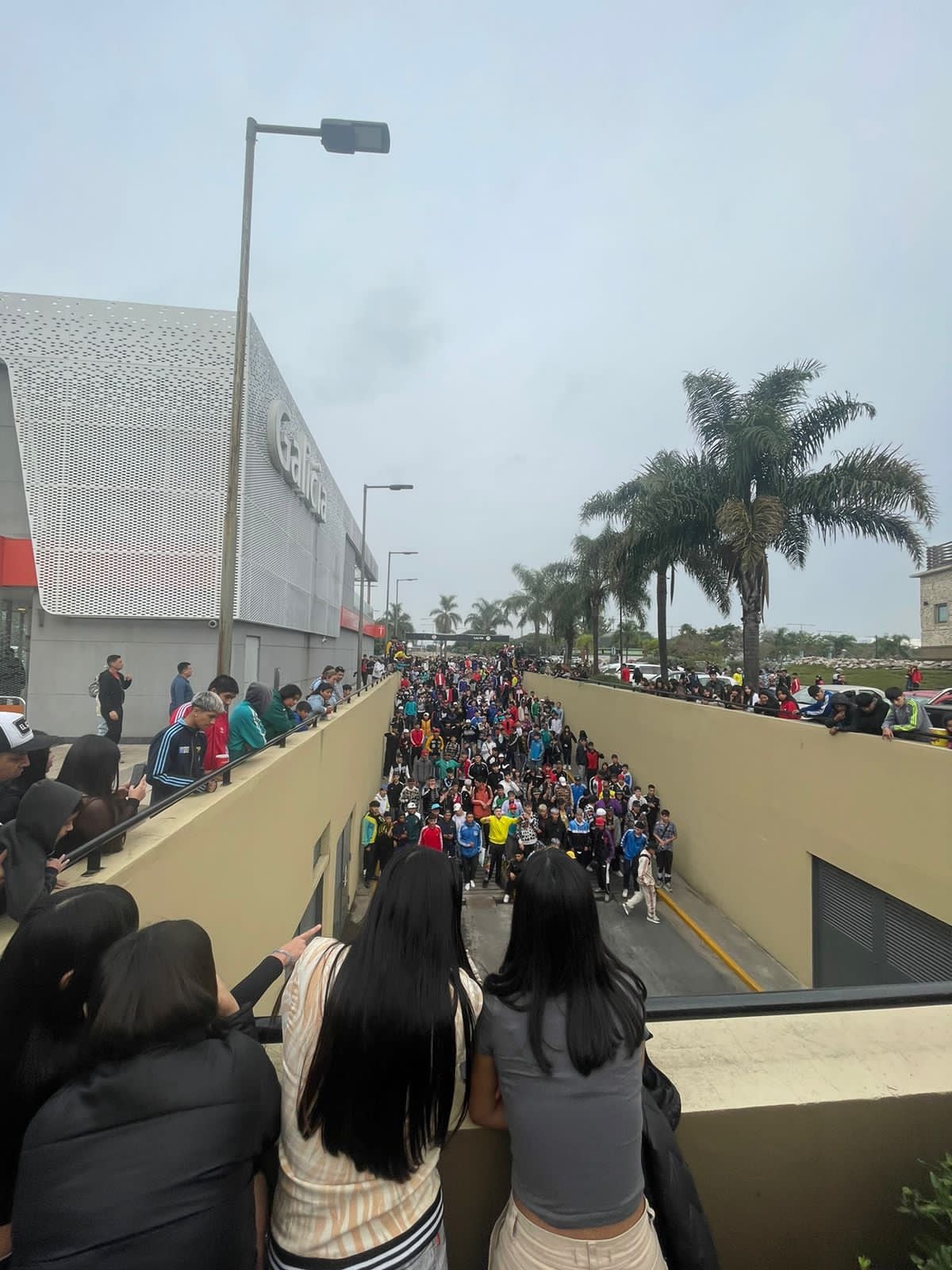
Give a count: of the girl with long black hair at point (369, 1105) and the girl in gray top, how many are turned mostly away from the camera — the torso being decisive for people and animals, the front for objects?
2

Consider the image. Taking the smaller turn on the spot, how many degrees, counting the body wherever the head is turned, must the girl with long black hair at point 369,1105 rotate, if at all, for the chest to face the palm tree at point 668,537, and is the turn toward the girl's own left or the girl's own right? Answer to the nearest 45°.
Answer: approximately 45° to the girl's own right

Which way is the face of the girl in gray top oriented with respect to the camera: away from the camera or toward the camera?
away from the camera

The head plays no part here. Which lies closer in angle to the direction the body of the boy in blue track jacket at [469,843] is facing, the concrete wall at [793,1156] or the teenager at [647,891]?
the concrete wall

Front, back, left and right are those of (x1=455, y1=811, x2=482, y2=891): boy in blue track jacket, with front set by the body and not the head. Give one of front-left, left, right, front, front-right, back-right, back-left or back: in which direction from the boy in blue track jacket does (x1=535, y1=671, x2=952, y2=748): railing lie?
left

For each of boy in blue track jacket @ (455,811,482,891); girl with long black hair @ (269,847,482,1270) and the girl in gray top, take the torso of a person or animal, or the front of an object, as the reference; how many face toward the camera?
1

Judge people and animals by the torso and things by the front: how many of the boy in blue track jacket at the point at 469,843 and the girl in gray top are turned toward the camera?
1

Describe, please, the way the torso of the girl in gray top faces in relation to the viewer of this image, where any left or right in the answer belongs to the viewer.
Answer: facing away from the viewer

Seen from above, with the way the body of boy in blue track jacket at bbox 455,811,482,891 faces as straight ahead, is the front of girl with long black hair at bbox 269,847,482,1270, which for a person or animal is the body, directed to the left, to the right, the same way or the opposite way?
the opposite way

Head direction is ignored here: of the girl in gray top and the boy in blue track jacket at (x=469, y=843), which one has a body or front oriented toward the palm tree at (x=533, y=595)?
the girl in gray top

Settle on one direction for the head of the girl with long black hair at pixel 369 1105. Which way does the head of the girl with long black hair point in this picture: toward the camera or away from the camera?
away from the camera

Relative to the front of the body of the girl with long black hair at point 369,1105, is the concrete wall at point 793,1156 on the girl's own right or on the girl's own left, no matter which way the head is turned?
on the girl's own right

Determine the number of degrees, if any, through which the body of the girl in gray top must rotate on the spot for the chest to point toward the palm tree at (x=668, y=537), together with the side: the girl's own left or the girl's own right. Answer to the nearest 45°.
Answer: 0° — they already face it

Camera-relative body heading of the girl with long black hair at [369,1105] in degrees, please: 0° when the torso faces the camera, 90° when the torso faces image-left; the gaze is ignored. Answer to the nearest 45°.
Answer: approximately 180°
